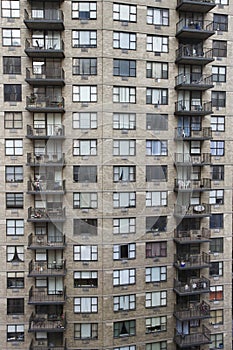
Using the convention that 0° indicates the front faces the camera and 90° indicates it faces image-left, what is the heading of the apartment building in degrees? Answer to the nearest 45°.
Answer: approximately 0°
